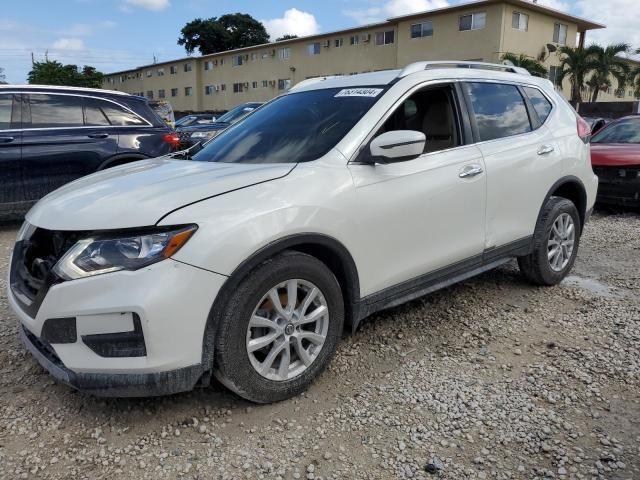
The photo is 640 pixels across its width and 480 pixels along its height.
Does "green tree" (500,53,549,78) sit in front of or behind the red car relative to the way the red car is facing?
behind

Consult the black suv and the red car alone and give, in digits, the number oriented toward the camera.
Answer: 1

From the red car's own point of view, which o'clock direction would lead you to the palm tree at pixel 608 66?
The palm tree is roughly at 6 o'clock from the red car.

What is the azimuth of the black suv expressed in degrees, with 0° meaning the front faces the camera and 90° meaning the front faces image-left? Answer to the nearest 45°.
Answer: approximately 90°

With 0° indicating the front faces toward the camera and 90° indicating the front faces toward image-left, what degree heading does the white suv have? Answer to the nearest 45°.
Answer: approximately 45°

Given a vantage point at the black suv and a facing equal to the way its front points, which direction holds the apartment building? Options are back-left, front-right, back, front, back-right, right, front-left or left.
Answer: back-right

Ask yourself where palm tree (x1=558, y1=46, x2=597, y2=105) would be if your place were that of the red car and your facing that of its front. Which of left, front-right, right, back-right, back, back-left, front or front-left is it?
back

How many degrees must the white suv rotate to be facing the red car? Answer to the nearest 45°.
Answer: approximately 180°
